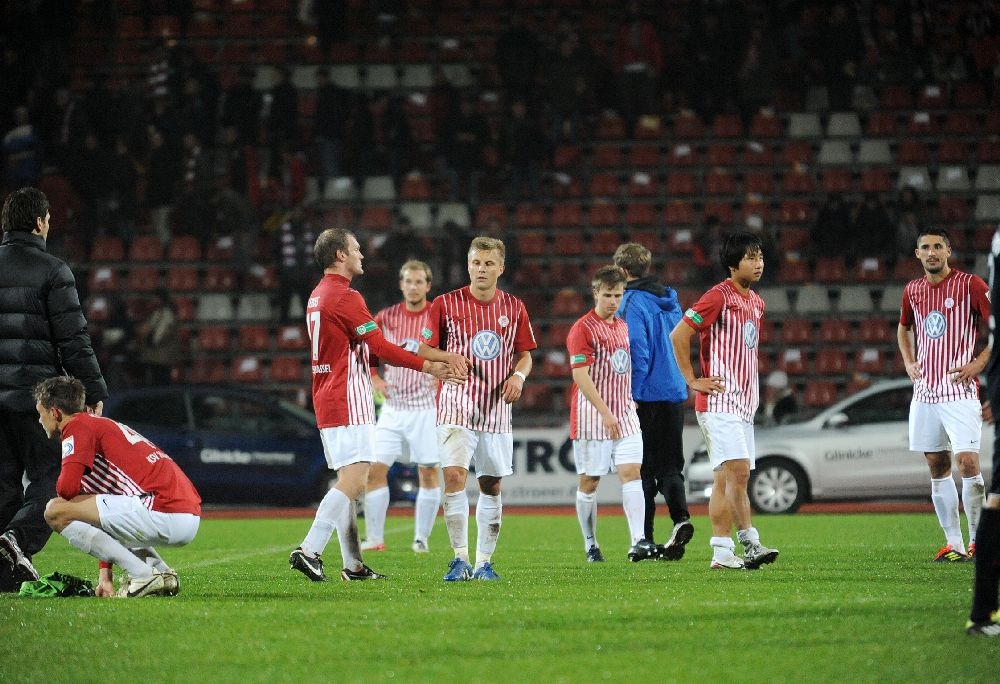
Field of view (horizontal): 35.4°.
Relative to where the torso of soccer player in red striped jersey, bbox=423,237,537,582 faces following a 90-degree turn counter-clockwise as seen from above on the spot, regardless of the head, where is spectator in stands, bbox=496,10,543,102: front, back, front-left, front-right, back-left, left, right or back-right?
left

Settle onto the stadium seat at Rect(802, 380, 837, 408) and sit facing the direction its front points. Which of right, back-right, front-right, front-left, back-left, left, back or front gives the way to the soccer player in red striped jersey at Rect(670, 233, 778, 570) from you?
front

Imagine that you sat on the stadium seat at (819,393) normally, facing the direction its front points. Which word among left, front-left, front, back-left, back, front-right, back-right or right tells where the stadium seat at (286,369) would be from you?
right

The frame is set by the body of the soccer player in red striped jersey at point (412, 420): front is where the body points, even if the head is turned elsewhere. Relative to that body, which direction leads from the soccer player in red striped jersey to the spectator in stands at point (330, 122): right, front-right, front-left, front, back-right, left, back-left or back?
back

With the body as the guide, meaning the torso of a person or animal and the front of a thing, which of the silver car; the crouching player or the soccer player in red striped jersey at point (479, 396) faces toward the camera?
the soccer player in red striped jersey

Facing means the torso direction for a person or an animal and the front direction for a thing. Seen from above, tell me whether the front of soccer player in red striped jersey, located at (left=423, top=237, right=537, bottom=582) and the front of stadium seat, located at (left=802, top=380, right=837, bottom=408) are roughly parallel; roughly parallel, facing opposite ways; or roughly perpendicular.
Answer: roughly parallel

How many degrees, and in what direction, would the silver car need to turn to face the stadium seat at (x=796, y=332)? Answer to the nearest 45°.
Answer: approximately 90° to its right

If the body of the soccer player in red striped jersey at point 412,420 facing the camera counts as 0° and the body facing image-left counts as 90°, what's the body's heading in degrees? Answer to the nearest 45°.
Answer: approximately 0°

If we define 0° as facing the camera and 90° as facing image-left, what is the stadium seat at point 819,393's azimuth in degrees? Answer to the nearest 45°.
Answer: approximately 0°

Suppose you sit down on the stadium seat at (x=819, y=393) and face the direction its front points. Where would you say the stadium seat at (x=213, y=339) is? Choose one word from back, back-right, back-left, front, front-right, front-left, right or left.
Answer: right

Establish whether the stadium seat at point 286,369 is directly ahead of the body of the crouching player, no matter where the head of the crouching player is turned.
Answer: no

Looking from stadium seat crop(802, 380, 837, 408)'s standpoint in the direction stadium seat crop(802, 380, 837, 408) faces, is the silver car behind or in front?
in front

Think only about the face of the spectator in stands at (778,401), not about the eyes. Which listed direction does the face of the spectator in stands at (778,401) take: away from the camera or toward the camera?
toward the camera

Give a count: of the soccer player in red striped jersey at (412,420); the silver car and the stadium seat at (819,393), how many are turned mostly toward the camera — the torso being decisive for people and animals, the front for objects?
2

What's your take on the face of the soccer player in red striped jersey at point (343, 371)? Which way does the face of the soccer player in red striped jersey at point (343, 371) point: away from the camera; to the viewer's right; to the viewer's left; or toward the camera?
to the viewer's right

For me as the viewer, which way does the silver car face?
facing to the left of the viewer
